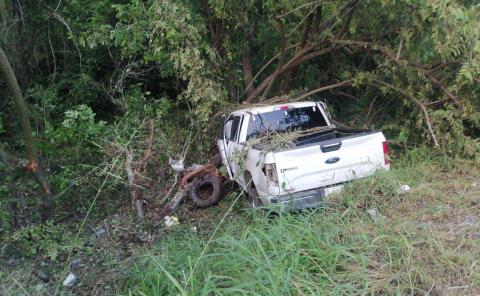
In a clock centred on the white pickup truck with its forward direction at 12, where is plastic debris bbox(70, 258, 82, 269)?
The plastic debris is roughly at 8 o'clock from the white pickup truck.

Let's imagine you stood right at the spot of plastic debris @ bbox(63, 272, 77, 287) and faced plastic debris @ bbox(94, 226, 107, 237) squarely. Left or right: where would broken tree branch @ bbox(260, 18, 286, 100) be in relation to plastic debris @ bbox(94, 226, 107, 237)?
right

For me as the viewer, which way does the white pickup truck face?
facing away from the viewer and to the left of the viewer

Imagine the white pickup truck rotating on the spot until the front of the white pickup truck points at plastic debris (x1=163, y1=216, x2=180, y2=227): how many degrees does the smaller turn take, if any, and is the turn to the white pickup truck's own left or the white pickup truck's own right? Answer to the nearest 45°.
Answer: approximately 135° to the white pickup truck's own left

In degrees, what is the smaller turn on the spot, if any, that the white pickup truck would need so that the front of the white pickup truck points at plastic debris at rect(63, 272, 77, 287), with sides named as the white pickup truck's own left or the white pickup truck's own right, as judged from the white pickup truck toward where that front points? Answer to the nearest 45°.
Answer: approximately 90° to the white pickup truck's own left

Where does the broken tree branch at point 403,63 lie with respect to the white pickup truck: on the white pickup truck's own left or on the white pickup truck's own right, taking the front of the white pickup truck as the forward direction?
on the white pickup truck's own right

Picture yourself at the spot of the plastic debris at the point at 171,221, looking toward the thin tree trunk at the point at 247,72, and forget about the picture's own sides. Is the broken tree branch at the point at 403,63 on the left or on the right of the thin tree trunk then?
right

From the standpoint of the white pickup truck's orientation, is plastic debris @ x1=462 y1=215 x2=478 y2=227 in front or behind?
behind

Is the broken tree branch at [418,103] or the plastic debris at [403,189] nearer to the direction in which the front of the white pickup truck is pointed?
the broken tree branch
